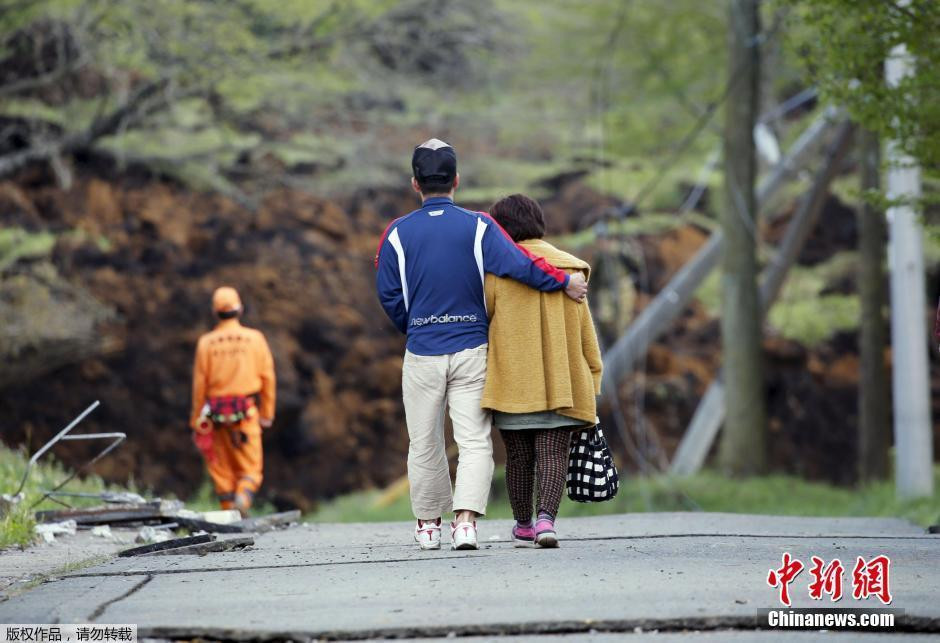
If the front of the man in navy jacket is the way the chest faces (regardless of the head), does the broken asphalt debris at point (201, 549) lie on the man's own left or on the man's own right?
on the man's own left

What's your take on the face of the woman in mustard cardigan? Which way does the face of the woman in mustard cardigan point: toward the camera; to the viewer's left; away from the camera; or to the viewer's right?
away from the camera

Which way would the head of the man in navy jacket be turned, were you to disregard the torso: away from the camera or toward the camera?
away from the camera

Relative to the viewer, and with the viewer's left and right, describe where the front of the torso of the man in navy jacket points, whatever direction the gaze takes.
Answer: facing away from the viewer

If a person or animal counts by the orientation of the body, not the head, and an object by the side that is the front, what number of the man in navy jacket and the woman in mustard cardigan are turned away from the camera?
2

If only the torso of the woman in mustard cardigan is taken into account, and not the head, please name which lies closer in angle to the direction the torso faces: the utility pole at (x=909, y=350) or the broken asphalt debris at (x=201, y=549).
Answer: the utility pole

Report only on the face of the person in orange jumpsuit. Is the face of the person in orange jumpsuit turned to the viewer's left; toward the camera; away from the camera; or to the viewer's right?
away from the camera

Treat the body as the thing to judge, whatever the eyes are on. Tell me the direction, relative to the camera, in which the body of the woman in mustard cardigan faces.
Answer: away from the camera

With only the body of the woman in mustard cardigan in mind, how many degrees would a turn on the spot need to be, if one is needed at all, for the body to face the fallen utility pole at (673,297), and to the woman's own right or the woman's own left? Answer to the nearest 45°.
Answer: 0° — they already face it

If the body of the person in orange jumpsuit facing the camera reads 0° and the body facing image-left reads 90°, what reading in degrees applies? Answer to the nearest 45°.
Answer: approximately 180°

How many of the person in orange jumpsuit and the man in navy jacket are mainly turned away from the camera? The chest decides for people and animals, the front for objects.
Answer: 2
